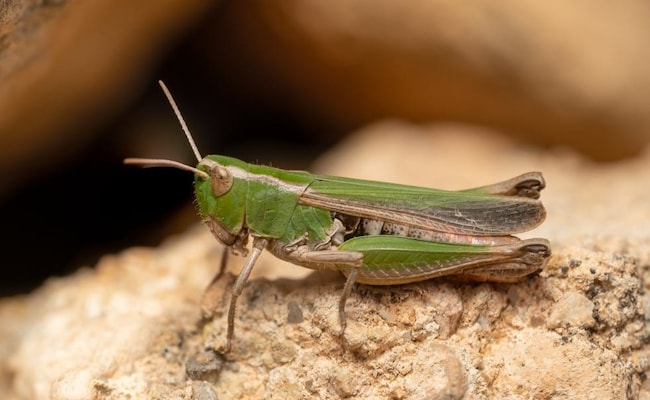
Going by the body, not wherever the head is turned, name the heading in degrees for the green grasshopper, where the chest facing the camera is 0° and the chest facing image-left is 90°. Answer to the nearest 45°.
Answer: approximately 90°
